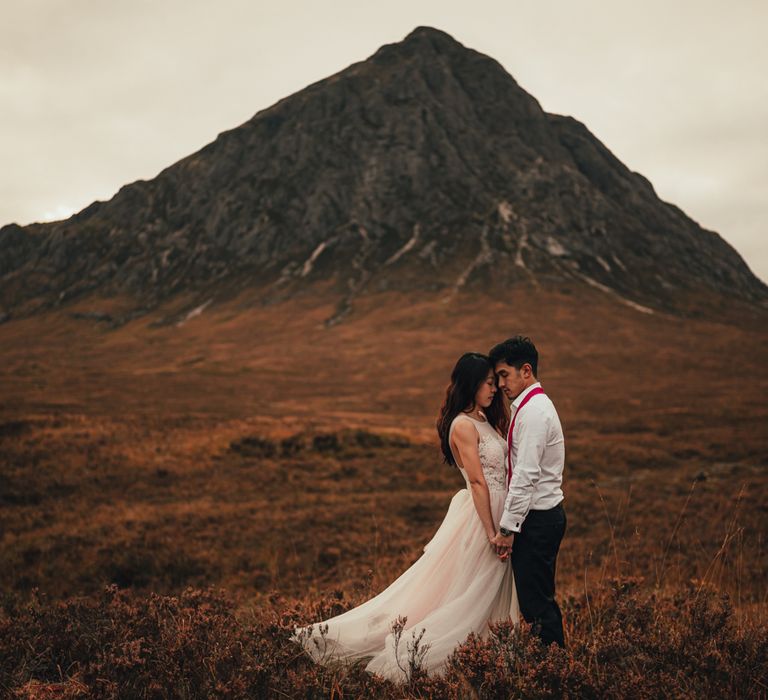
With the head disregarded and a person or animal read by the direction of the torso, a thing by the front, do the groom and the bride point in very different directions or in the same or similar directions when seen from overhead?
very different directions

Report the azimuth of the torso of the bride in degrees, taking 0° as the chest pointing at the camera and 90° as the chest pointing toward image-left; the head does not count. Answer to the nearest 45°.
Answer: approximately 270°

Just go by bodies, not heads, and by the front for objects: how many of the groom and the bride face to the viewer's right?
1

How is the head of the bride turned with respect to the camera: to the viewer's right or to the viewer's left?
to the viewer's right

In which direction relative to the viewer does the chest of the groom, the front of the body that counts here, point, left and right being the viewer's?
facing to the left of the viewer
